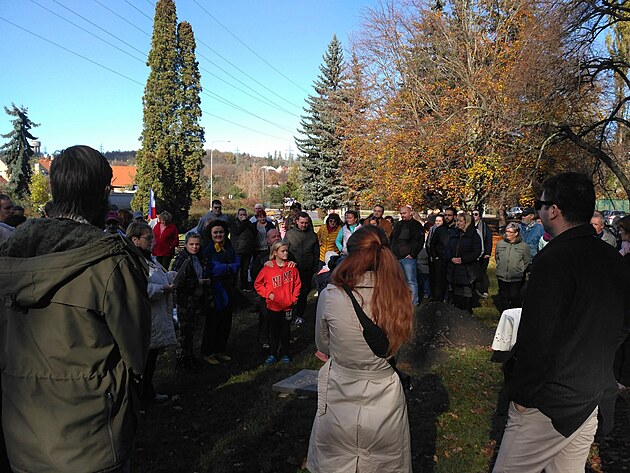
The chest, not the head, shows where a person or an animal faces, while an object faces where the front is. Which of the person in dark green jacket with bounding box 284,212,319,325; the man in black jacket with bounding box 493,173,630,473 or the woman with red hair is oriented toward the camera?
the person in dark green jacket with bounding box 284,212,319,325

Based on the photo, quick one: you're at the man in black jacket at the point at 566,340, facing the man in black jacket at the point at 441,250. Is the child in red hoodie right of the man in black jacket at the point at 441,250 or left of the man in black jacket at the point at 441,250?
left

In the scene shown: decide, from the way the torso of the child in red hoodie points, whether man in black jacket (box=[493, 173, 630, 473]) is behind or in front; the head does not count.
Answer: in front

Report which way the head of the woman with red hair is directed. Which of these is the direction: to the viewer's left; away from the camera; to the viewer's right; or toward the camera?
away from the camera

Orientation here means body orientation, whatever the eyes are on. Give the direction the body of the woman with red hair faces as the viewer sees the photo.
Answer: away from the camera

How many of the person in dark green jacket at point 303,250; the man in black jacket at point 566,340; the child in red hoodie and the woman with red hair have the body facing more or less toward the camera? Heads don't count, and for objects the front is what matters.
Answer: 2

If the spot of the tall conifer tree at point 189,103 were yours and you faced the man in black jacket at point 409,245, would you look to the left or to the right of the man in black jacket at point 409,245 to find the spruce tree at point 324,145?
left

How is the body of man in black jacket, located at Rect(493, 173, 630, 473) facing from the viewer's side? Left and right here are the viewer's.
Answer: facing away from the viewer and to the left of the viewer

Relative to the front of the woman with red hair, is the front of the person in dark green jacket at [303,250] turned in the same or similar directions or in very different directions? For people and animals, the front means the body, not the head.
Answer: very different directions

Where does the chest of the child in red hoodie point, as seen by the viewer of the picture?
toward the camera

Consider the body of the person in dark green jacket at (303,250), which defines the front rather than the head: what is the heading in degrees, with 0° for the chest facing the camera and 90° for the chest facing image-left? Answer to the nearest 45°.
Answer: approximately 0°

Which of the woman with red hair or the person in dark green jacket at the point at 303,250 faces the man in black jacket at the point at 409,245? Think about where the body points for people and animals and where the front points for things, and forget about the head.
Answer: the woman with red hair

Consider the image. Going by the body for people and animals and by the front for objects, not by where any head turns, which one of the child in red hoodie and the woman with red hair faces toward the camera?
the child in red hoodie

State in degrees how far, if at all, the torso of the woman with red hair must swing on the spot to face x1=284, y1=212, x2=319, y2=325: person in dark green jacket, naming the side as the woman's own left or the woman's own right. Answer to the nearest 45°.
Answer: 0° — they already face them

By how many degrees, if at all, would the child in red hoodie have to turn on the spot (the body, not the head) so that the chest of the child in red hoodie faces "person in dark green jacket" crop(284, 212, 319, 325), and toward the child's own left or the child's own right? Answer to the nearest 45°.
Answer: approximately 180°

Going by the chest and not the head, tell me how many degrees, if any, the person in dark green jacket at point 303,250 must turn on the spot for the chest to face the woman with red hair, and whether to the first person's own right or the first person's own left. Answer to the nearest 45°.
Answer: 0° — they already face them

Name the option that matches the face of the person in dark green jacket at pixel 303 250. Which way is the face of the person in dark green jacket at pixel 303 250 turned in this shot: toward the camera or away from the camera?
toward the camera

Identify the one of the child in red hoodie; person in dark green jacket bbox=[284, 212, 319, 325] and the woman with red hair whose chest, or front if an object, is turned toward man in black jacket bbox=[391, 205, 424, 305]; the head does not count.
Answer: the woman with red hair
